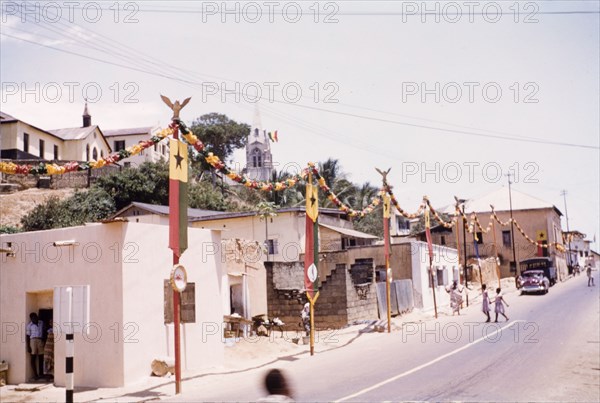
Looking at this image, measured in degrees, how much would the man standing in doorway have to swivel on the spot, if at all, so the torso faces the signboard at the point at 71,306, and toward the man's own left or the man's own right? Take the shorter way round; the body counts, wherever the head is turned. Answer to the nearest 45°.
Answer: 0° — they already face it

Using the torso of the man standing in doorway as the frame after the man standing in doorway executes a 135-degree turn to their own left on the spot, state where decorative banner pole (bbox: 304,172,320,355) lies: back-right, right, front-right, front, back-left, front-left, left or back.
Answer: front-right

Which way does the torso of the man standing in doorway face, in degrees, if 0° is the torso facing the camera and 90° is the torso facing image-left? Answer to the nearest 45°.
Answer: approximately 0°

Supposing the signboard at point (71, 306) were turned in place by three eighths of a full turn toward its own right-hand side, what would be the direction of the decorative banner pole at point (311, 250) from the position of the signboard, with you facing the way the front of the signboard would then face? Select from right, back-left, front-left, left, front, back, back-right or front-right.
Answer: right

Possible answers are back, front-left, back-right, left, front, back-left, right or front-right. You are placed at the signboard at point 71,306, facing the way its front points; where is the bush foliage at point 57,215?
back
